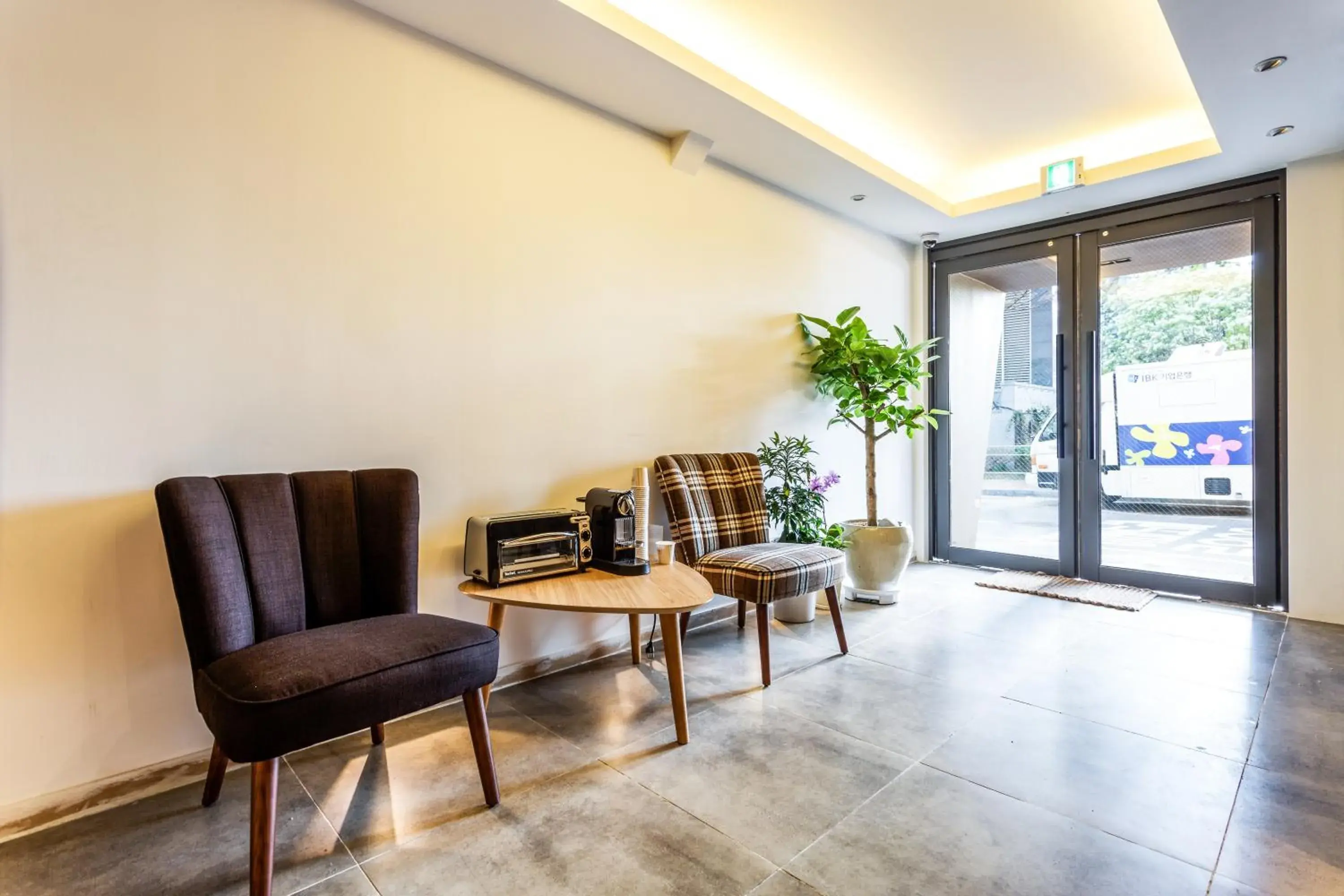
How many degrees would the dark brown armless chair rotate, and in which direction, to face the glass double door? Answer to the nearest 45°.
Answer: approximately 45° to its left

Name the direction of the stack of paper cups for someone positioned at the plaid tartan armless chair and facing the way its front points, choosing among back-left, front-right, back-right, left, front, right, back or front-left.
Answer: right

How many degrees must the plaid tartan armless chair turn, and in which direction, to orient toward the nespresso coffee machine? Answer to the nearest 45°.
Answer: approximately 90° to its right

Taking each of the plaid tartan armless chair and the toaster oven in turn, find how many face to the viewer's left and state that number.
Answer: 0

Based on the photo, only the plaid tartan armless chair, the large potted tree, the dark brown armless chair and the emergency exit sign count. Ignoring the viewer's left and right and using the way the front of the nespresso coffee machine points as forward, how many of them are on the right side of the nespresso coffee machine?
1

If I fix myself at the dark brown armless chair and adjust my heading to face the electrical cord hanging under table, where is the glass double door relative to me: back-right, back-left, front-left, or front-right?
front-right

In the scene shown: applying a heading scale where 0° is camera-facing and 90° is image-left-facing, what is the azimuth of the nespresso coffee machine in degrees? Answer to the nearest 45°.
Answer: approximately 315°

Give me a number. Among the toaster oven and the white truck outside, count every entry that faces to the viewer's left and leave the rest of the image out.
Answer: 1

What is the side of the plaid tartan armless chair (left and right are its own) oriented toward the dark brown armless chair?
right

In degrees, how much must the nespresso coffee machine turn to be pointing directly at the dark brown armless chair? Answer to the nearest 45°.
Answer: approximately 90° to its right

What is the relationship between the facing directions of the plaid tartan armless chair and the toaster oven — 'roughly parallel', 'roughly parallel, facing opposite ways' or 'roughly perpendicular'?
roughly parallel

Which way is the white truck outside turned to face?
to the viewer's left

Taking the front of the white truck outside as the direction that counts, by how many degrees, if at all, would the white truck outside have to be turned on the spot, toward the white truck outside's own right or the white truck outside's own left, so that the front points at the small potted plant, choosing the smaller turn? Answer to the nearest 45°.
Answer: approximately 45° to the white truck outside's own left
